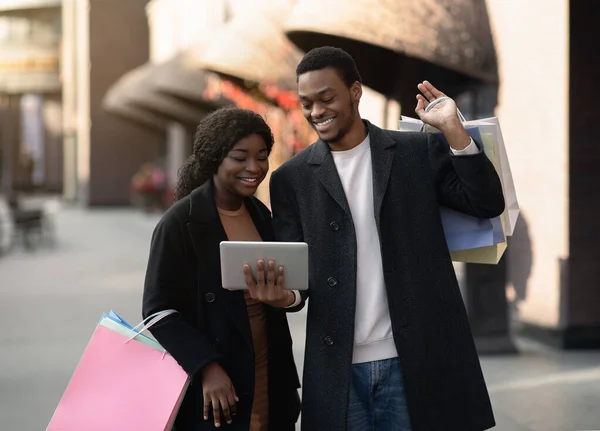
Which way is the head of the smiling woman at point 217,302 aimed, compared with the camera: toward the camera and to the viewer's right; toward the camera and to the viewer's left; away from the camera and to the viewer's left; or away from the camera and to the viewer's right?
toward the camera and to the viewer's right

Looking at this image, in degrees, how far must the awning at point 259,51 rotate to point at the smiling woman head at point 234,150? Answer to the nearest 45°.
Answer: approximately 45° to its left

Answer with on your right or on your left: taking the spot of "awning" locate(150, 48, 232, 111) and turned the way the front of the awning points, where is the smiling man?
on your left

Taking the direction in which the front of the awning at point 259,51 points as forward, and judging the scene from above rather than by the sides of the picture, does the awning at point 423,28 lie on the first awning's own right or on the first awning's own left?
on the first awning's own left

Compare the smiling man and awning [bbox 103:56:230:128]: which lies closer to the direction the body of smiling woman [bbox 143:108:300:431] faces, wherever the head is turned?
the smiling man

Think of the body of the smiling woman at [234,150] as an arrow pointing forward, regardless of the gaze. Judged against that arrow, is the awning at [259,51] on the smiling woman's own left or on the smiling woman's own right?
on the smiling woman's own left

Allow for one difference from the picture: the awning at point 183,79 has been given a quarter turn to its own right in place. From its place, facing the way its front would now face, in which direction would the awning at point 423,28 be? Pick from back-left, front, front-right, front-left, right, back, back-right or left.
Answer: back-left

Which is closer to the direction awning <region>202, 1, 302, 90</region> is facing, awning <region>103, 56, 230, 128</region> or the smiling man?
the smiling man

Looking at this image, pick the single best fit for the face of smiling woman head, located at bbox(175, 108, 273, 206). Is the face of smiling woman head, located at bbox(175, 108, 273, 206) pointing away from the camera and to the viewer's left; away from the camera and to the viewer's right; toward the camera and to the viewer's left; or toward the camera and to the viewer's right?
toward the camera and to the viewer's right

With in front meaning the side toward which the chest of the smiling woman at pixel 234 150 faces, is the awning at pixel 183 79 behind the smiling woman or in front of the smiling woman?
behind

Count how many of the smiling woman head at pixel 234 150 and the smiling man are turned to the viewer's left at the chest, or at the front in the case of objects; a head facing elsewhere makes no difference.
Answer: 0
